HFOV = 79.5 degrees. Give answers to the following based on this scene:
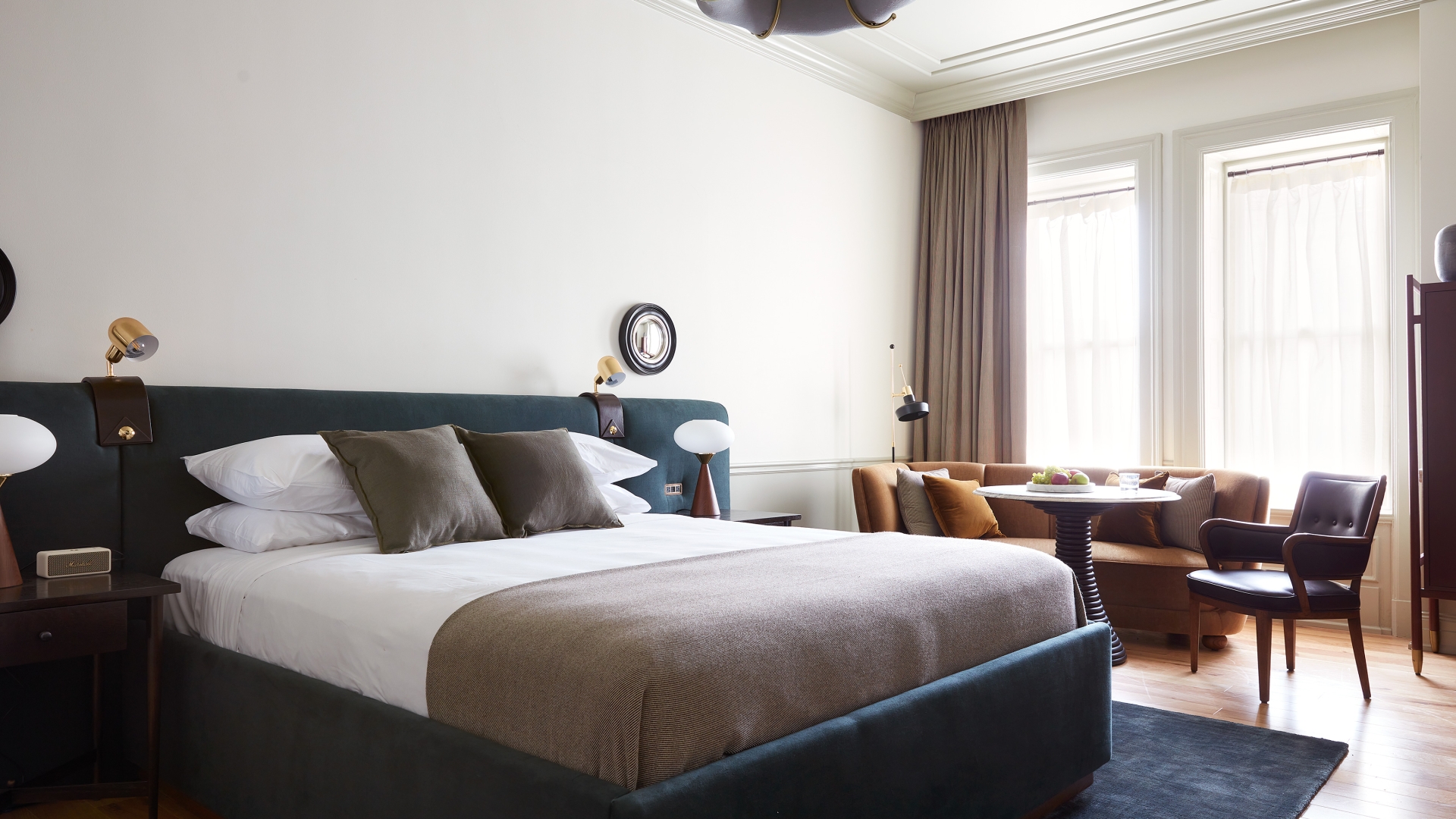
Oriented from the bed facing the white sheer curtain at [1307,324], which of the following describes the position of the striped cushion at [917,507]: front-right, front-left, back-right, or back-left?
front-left

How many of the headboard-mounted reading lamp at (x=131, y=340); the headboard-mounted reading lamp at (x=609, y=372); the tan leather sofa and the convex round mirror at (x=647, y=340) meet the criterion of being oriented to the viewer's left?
0

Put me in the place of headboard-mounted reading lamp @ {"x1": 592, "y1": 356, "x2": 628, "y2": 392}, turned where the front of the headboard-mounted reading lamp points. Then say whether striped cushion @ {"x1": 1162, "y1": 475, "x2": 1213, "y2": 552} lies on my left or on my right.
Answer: on my left

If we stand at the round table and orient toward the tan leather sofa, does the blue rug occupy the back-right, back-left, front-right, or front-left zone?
back-right

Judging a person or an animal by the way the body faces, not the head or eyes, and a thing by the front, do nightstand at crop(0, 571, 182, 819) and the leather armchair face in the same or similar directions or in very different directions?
very different directions

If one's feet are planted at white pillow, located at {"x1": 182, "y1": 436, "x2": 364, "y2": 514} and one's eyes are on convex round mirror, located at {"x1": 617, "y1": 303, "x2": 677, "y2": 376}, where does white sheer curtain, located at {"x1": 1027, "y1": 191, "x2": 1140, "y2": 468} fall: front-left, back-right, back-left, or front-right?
front-right

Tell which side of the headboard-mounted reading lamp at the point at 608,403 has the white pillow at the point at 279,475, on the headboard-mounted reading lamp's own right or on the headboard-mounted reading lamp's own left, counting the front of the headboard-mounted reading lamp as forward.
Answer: on the headboard-mounted reading lamp's own right

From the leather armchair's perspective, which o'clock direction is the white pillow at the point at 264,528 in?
The white pillow is roughly at 12 o'clock from the leather armchair.

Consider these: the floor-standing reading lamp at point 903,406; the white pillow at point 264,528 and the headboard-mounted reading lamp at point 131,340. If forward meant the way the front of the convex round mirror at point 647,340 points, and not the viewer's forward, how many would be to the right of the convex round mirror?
2

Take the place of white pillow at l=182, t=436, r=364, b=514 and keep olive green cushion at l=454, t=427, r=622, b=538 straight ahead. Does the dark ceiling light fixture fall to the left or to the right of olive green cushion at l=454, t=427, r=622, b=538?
right

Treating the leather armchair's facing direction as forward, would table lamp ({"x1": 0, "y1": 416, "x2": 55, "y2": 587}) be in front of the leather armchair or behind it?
in front

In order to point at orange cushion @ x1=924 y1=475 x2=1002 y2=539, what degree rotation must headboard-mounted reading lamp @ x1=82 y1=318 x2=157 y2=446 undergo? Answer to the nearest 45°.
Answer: approximately 45° to its left

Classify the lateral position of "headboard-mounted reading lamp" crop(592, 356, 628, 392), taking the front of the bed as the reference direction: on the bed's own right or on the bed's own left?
on the bed's own left

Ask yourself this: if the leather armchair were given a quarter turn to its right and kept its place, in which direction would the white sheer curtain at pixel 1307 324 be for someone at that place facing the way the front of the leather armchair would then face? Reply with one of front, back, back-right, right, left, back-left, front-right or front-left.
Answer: front-right

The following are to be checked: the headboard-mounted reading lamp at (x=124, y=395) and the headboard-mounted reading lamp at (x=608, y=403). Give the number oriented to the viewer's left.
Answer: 0

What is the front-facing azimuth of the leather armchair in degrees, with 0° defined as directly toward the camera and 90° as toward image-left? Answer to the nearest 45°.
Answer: approximately 45°

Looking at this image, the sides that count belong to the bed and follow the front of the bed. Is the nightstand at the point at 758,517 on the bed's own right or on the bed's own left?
on the bed's own left

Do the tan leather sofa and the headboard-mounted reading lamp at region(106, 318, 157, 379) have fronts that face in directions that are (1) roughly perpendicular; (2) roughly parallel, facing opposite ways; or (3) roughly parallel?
roughly perpendicular

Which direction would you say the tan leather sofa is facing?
toward the camera
